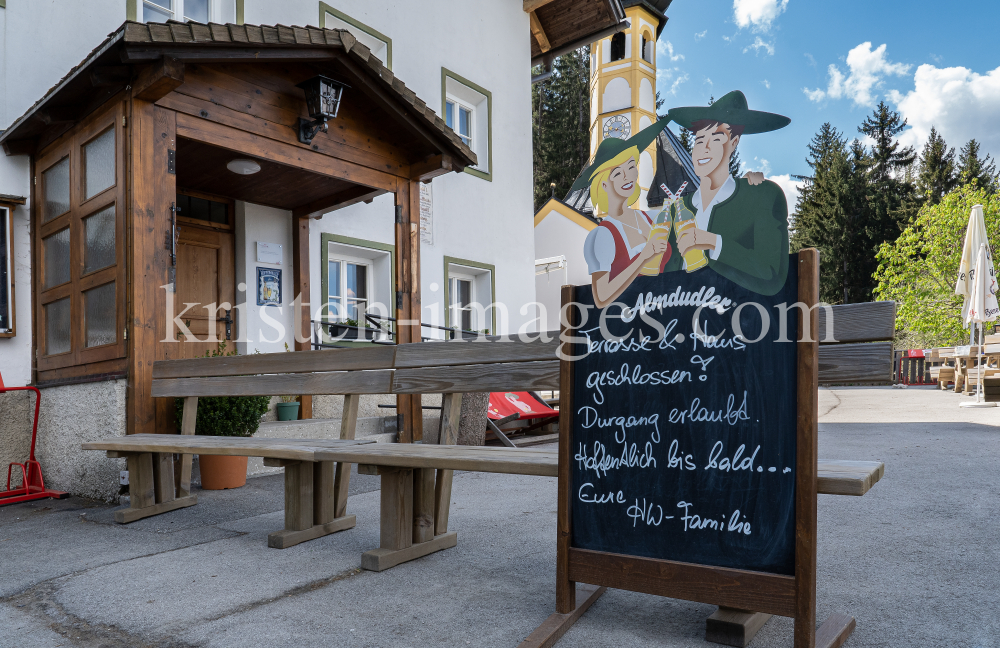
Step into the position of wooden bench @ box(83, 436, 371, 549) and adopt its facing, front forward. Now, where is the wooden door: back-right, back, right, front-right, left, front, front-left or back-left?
back-right

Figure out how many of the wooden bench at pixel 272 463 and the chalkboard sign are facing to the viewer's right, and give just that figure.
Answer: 0

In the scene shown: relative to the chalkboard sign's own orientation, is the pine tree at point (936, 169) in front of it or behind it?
behind

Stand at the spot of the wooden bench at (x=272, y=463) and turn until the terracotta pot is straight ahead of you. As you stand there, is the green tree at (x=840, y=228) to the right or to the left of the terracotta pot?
right

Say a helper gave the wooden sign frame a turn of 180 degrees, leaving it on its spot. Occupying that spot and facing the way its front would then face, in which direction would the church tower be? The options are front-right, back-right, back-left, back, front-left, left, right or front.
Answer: front-left

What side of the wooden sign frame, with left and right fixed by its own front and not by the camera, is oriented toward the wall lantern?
right

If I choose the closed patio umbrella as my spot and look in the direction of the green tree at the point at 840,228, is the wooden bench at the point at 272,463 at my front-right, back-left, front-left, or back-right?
back-left

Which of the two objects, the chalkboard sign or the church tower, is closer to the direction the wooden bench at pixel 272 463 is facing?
the chalkboard sign

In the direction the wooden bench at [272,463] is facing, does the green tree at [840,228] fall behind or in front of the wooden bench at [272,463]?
behind

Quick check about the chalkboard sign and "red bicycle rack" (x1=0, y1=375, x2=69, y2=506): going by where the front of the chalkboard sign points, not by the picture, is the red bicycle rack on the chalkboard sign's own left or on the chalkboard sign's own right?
on the chalkboard sign's own right

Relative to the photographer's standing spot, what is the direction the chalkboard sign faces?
facing the viewer and to the left of the viewer

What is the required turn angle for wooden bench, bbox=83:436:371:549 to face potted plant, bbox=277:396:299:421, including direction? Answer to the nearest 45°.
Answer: approximately 135° to its right

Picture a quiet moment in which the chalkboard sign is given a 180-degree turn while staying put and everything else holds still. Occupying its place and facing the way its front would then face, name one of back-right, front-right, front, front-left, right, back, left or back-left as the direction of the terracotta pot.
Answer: left
